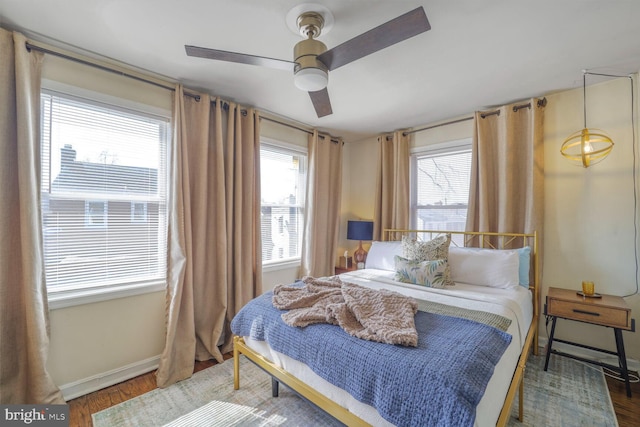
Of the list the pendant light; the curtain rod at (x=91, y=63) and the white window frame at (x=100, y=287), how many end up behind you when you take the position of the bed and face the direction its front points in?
1

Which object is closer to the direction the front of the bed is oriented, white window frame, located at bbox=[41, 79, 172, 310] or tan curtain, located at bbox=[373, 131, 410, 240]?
the white window frame

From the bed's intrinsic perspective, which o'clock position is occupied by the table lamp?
The table lamp is roughly at 4 o'clock from the bed.

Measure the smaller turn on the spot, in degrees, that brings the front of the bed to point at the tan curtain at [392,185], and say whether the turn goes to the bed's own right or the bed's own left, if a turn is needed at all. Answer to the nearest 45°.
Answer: approximately 135° to the bed's own right

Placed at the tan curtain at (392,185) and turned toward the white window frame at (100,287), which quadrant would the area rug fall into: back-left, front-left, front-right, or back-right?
front-left

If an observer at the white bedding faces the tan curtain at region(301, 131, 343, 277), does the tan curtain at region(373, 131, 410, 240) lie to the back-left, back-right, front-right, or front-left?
front-right

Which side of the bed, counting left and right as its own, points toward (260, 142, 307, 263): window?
right

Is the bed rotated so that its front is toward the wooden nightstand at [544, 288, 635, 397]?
no

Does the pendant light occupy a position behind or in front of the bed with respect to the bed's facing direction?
behind

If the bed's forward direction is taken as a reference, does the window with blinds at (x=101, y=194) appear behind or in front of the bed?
in front

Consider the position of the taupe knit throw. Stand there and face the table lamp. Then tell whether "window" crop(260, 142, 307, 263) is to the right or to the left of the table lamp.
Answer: left

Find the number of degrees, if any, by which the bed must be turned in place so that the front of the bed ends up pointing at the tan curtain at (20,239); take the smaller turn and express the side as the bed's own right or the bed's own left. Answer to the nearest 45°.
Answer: approximately 45° to the bed's own right

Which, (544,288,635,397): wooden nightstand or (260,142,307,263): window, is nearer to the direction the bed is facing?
the window

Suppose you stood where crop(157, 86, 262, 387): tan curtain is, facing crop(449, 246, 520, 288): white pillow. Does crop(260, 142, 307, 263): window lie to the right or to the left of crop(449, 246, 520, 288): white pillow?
left

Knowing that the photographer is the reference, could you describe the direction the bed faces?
facing the viewer and to the left of the viewer

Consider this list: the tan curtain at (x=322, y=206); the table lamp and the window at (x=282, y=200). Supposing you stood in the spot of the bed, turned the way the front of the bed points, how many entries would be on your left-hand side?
0

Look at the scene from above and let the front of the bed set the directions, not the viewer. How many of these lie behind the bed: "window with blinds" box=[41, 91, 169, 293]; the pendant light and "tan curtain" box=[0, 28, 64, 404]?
1

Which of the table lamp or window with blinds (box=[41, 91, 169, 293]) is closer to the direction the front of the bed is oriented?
the window with blinds

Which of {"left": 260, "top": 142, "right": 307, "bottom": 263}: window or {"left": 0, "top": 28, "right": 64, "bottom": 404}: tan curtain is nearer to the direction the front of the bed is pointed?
the tan curtain
